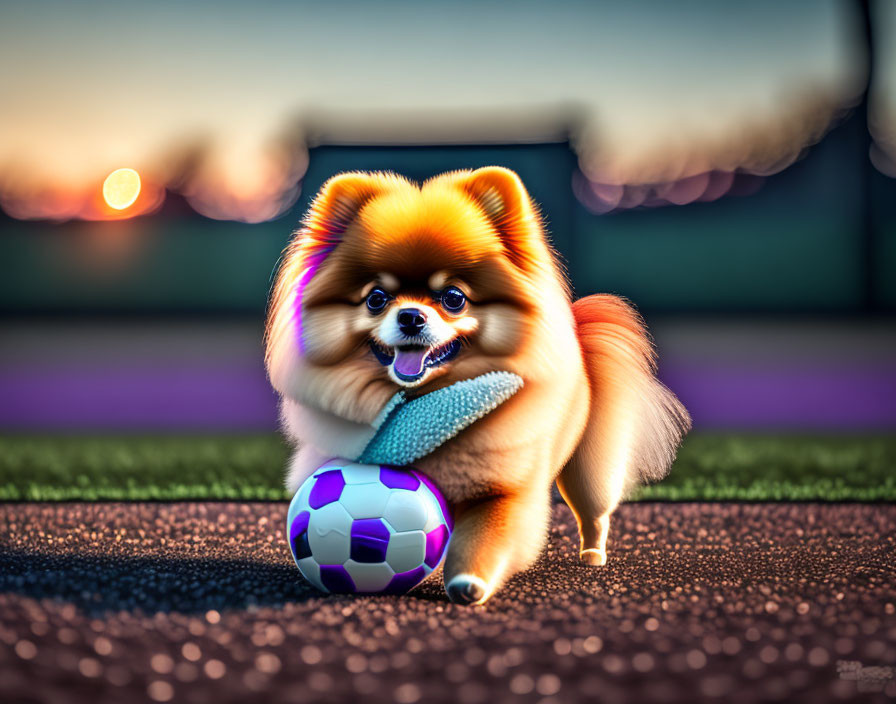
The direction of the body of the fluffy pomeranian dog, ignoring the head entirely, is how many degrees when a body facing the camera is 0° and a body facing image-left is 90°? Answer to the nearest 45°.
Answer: approximately 45°
